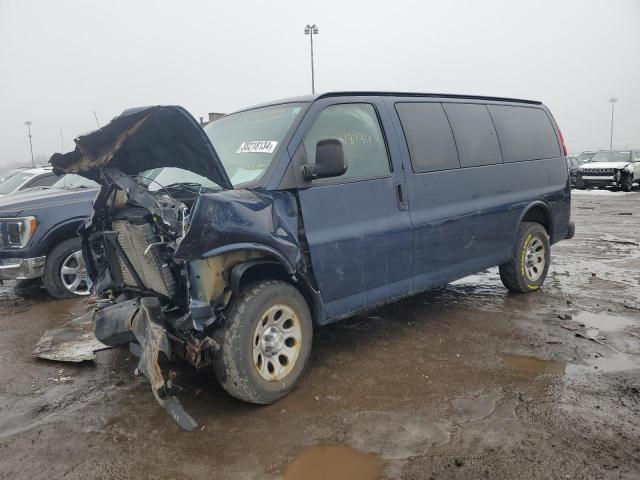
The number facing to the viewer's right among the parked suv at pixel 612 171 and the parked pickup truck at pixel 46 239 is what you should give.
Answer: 0

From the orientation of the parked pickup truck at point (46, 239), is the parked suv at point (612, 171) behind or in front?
behind

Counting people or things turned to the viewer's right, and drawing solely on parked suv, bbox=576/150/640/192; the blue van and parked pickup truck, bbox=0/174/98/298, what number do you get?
0

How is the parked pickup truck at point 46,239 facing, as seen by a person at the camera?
facing the viewer and to the left of the viewer

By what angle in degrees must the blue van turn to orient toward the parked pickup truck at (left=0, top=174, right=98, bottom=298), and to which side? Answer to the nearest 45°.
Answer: approximately 90° to its right

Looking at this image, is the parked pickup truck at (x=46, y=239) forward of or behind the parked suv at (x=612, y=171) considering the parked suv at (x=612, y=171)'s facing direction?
forward

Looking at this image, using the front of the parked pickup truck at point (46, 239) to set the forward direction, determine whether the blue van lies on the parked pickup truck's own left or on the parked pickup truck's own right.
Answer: on the parked pickup truck's own left

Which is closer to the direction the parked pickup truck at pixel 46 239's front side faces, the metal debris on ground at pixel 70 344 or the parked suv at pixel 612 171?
the metal debris on ground

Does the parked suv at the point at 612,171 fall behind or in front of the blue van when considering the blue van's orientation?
behind

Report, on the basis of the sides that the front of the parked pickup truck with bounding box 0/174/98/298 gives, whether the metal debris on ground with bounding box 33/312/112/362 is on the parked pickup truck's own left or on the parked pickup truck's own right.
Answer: on the parked pickup truck's own left
